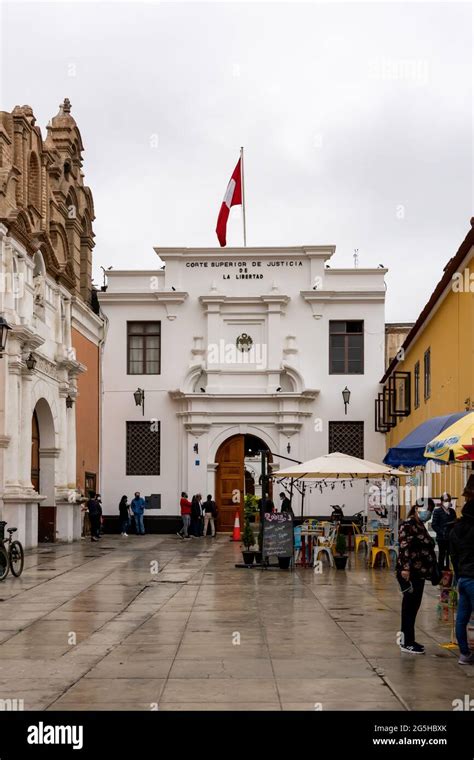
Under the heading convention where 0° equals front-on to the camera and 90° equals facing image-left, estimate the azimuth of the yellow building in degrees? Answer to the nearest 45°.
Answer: approximately 90°

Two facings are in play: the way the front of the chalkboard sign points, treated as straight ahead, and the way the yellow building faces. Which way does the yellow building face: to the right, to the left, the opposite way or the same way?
to the right

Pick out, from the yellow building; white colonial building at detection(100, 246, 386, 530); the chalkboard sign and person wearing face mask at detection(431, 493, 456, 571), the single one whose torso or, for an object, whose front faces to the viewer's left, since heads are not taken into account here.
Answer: the yellow building
